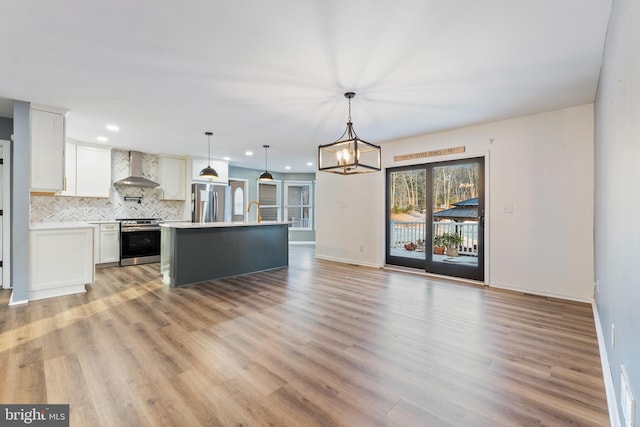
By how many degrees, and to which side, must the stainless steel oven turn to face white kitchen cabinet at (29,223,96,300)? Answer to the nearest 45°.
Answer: approximately 45° to its right

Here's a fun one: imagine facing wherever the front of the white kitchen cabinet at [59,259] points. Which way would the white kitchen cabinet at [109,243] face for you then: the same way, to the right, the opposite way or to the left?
to the right

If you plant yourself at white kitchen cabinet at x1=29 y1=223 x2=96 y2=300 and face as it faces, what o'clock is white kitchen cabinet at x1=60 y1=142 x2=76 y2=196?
white kitchen cabinet at x1=60 y1=142 x2=76 y2=196 is roughly at 9 o'clock from white kitchen cabinet at x1=29 y1=223 x2=96 y2=300.

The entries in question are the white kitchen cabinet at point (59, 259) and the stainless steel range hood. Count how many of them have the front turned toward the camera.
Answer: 1

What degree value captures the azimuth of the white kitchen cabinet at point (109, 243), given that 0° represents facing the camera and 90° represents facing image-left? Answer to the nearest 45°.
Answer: approximately 0°

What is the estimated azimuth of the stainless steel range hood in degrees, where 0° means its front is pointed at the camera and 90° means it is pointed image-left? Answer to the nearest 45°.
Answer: approximately 0°

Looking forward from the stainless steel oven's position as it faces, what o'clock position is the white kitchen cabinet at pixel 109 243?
The white kitchen cabinet is roughly at 3 o'clock from the stainless steel oven.

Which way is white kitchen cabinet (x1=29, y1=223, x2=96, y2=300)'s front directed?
to the viewer's right

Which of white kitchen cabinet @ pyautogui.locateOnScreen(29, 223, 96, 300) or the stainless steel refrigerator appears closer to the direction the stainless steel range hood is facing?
the white kitchen cabinet
